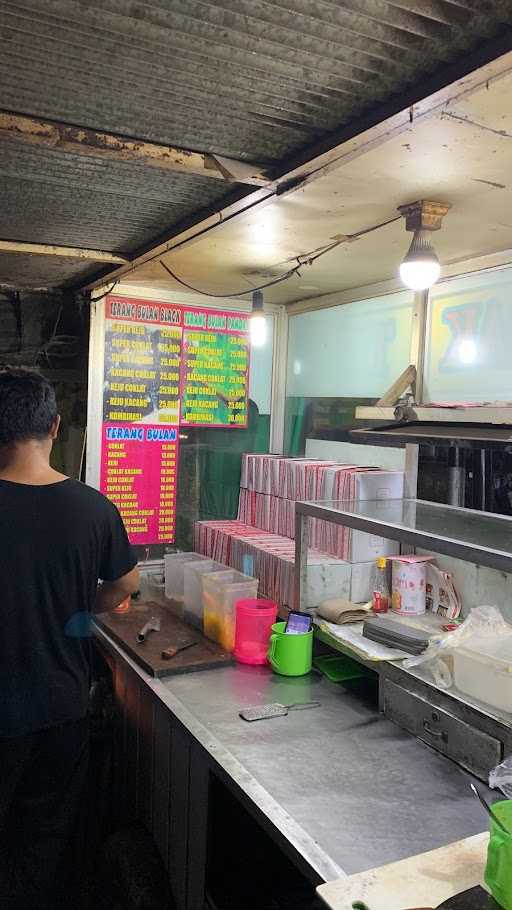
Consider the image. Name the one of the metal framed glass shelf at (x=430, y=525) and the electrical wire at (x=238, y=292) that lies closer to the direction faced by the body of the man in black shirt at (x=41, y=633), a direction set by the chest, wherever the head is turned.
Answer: the electrical wire

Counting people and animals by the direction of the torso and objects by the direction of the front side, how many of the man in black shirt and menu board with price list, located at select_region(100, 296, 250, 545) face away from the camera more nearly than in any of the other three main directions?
1

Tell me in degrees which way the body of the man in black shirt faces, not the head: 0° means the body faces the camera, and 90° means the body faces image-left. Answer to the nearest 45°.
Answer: approximately 180°

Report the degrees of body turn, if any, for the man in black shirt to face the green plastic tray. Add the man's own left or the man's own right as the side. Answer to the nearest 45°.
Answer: approximately 90° to the man's own right

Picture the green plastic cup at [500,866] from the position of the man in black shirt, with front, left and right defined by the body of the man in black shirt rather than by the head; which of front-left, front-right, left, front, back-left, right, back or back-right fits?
back-right

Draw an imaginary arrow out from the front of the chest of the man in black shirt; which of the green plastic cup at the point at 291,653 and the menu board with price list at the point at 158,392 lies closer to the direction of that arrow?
the menu board with price list

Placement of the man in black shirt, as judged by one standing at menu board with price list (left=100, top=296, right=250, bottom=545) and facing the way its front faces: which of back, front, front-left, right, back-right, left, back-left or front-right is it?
front-right

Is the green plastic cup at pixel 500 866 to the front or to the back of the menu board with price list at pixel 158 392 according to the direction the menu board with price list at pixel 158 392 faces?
to the front

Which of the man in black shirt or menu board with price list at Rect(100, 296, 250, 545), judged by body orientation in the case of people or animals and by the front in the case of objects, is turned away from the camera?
the man in black shirt

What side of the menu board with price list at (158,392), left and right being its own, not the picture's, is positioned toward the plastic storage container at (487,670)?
front

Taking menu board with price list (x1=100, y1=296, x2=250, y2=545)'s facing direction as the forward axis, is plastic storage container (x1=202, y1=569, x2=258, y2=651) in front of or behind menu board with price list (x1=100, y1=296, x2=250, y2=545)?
in front

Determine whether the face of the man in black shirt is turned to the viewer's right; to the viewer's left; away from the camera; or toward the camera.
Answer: away from the camera

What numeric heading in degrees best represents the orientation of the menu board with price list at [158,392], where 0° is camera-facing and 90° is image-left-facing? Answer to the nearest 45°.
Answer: approximately 315°

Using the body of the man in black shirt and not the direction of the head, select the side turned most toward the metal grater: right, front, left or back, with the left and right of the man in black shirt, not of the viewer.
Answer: right
